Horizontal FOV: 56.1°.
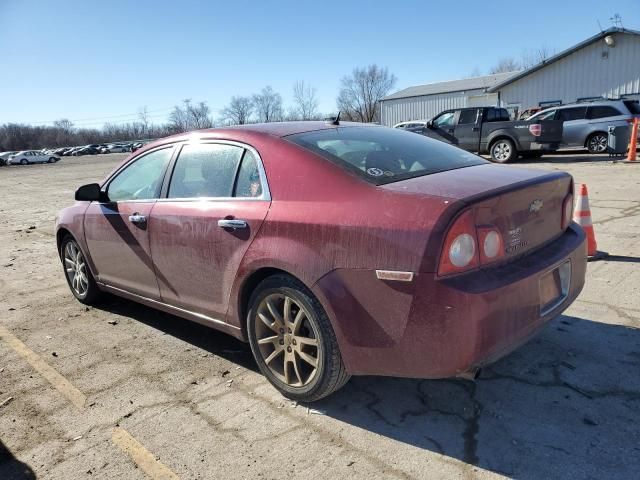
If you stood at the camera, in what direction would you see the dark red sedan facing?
facing away from the viewer and to the left of the viewer

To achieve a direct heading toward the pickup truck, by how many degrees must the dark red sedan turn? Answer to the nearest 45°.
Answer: approximately 45° to its right

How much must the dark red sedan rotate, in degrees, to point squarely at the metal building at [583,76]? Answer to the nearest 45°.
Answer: approximately 90° to its right

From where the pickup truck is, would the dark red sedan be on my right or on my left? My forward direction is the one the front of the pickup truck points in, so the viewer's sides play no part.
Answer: on my left

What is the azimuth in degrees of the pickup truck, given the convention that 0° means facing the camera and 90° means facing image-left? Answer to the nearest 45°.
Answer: approximately 135°
